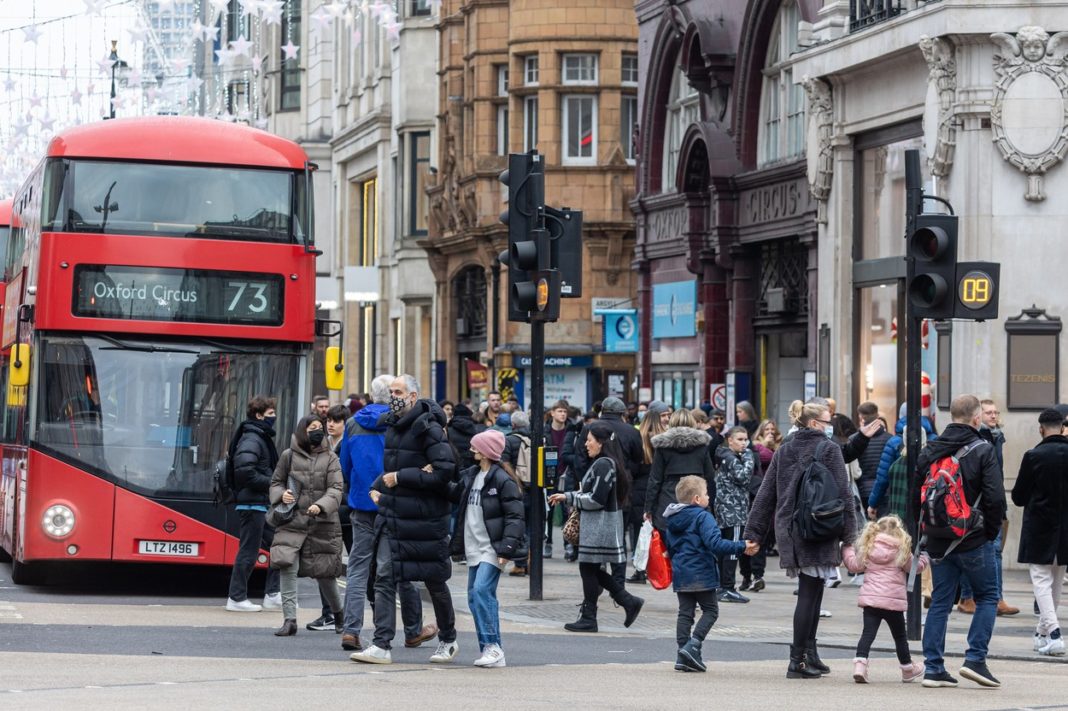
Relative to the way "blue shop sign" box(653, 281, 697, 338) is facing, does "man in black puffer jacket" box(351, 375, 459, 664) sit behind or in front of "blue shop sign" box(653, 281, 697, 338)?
in front

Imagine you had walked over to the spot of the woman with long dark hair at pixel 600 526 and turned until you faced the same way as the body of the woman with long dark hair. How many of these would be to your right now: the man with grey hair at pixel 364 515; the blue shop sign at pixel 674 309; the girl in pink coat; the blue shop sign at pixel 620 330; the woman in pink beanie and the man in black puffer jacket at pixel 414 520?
2

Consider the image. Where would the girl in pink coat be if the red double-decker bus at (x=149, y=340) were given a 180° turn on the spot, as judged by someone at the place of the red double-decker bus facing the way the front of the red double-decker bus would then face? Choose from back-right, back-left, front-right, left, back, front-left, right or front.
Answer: back-right

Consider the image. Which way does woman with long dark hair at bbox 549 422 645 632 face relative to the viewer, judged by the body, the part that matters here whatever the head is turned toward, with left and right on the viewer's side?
facing to the left of the viewer

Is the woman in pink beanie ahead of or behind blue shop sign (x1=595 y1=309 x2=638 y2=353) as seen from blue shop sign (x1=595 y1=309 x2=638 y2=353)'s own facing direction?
ahead

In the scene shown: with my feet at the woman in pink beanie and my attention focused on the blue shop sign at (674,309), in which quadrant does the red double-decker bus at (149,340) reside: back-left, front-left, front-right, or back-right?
front-left

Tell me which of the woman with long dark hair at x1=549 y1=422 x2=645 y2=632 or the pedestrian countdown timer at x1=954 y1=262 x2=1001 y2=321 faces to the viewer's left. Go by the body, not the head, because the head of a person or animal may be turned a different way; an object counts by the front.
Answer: the woman with long dark hair

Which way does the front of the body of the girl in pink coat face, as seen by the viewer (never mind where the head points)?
away from the camera

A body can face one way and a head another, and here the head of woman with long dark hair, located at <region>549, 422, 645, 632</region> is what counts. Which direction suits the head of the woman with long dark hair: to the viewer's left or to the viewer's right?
to the viewer's left

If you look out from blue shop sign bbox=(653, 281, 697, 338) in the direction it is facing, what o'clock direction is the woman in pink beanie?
The woman in pink beanie is roughly at 12 o'clock from the blue shop sign.

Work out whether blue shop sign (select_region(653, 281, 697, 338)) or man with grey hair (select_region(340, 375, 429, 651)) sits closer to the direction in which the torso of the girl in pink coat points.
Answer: the blue shop sign

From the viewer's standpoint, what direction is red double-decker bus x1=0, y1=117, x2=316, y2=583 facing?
toward the camera

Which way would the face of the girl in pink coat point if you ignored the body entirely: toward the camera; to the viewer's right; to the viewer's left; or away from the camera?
away from the camera

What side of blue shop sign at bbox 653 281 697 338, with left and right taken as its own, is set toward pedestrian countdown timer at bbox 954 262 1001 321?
front

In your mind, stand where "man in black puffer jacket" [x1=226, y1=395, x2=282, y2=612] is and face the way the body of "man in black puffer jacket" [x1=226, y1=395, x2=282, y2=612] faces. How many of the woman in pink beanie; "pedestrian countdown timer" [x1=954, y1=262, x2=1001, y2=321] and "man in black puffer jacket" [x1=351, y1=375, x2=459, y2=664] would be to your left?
0
